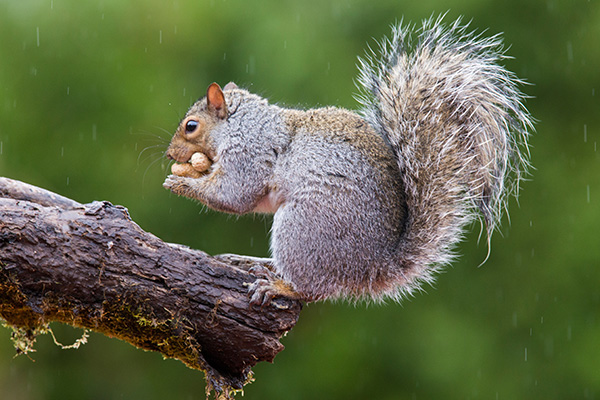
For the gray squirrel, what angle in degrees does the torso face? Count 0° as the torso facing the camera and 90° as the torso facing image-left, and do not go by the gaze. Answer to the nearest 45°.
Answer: approximately 90°
